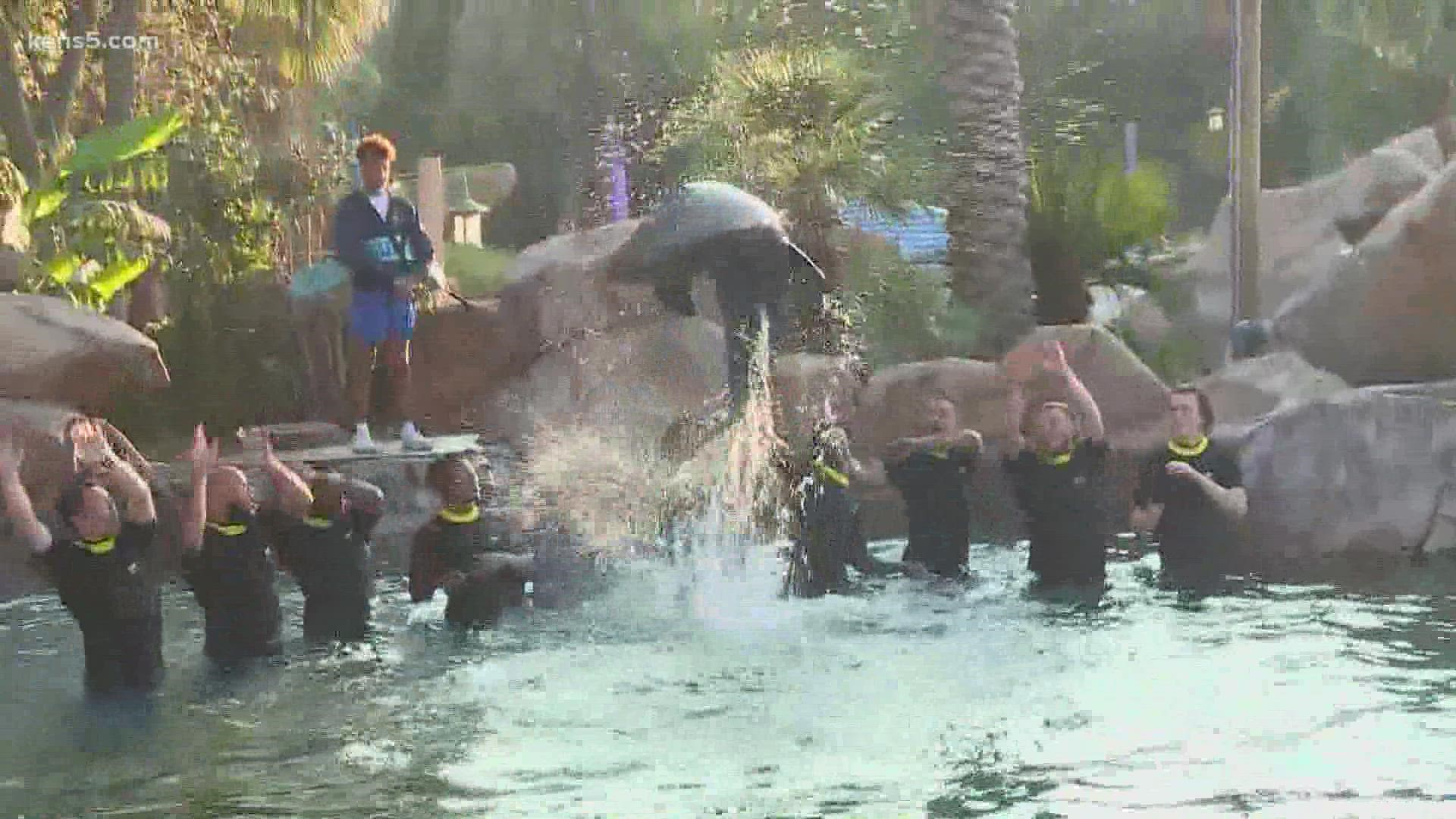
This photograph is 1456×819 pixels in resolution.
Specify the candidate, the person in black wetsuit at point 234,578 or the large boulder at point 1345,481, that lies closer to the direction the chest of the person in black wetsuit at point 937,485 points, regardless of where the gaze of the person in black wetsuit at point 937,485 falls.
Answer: the person in black wetsuit

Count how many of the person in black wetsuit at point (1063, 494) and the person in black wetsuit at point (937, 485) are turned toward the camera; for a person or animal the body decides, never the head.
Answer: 2

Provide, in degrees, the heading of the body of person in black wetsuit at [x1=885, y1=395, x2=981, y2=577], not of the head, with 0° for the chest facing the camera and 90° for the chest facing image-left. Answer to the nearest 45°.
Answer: approximately 0°

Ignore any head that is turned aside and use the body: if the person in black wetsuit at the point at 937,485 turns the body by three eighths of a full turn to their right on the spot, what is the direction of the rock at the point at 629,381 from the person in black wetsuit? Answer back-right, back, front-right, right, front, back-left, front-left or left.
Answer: front-left

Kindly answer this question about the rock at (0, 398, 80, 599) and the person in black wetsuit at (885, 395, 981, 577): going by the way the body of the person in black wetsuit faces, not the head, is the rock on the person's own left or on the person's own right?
on the person's own right

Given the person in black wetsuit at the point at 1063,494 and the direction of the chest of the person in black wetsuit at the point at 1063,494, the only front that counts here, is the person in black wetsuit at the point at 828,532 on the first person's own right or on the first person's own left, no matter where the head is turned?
on the first person's own right

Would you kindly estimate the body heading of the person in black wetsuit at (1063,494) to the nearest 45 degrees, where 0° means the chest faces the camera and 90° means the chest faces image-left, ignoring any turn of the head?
approximately 0°

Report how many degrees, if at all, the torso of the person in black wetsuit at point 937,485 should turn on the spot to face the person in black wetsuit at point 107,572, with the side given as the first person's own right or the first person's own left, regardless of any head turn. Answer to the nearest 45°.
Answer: approximately 45° to the first person's own right

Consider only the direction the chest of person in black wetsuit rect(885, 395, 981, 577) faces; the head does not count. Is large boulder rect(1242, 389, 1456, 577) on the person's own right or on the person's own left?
on the person's own left

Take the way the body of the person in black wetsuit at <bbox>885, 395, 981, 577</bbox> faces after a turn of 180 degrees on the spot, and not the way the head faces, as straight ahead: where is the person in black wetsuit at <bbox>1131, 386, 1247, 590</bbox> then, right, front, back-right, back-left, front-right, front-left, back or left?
right

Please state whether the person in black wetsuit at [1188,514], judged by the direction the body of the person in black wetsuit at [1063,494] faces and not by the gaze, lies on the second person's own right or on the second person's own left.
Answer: on the second person's own left
